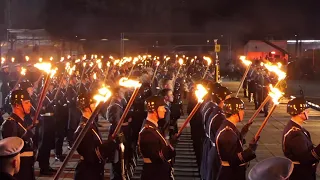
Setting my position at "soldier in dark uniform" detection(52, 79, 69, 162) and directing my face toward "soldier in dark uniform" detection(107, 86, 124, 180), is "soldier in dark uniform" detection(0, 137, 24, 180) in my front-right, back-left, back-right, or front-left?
front-right

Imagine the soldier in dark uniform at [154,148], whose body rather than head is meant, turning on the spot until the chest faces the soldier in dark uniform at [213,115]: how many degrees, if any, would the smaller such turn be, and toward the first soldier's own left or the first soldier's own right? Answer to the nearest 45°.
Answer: approximately 45° to the first soldier's own left

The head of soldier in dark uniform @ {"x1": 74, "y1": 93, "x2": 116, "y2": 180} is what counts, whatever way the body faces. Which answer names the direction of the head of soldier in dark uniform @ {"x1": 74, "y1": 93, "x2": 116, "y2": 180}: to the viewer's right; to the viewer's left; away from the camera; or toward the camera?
to the viewer's right

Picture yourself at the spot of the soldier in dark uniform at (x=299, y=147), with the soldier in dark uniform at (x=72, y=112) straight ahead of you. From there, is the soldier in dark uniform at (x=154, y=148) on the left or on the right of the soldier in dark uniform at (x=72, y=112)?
left

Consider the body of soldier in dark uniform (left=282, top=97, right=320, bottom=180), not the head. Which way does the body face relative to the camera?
to the viewer's right

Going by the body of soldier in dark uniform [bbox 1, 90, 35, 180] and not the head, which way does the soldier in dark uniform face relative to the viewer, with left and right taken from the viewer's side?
facing to the right of the viewer

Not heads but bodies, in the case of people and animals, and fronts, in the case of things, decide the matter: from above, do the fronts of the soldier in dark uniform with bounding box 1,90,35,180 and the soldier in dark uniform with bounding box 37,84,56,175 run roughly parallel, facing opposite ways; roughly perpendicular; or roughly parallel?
roughly parallel

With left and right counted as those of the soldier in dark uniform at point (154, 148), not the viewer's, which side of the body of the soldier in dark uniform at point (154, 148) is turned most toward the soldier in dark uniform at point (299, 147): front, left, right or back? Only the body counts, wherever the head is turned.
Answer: front

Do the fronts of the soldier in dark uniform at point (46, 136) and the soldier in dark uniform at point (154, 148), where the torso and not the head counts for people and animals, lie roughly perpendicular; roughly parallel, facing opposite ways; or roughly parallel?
roughly parallel

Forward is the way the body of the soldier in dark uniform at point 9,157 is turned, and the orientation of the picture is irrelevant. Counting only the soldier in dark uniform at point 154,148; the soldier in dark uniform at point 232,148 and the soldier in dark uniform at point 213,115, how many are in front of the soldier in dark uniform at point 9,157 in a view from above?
3

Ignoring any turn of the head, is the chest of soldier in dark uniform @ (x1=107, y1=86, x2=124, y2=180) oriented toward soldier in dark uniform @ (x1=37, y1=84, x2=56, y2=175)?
no

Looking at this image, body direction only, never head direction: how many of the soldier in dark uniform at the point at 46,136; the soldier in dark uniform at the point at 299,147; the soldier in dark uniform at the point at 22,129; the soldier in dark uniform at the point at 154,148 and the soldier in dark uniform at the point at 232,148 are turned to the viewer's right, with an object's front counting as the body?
5

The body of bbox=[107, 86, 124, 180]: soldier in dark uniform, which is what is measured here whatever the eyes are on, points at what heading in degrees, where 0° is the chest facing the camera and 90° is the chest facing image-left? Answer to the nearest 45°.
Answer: approximately 270°

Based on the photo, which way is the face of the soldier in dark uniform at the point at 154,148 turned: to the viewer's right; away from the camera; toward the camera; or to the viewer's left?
to the viewer's right
